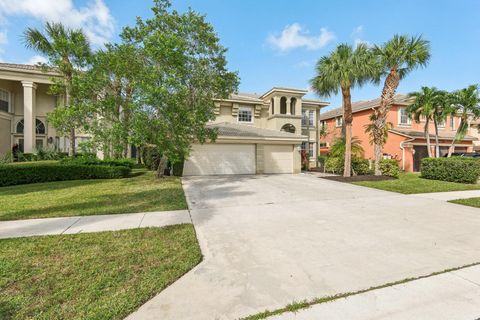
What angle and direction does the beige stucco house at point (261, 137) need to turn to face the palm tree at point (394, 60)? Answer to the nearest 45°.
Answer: approximately 45° to its left

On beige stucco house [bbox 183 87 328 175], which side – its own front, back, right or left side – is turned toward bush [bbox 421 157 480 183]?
left

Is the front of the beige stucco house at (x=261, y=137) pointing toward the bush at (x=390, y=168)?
no

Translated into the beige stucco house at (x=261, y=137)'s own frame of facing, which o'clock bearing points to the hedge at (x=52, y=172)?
The hedge is roughly at 2 o'clock from the beige stucco house.

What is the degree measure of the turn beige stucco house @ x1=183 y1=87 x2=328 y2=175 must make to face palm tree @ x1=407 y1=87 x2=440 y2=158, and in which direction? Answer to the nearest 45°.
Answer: approximately 90° to its left

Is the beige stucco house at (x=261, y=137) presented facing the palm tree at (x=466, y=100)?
no

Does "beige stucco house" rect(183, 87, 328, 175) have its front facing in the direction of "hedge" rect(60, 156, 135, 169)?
no

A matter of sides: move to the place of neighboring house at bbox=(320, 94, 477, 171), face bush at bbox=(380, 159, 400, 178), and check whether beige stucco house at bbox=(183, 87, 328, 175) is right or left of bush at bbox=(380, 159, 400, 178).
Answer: right

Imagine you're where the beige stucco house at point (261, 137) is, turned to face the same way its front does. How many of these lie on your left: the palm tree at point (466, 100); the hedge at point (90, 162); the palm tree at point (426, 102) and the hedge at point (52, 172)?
2

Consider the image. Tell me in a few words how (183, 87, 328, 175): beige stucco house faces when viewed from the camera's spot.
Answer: facing the viewer

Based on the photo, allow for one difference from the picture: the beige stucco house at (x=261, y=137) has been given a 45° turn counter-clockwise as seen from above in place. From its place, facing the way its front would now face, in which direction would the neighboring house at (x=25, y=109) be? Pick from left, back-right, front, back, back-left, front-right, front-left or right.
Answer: back-right

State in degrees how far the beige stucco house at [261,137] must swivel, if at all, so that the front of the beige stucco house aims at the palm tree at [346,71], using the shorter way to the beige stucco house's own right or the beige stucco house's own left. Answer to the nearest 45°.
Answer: approximately 45° to the beige stucco house's own left

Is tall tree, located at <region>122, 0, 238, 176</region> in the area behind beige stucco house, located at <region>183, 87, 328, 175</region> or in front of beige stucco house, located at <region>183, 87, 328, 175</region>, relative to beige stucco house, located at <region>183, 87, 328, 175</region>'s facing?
in front
